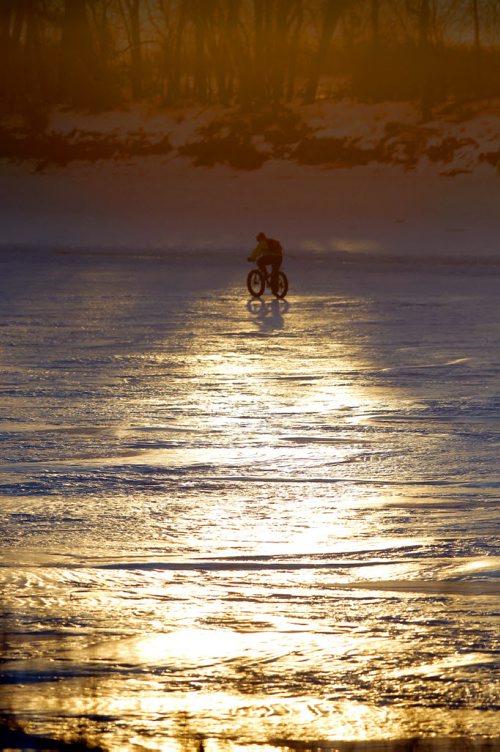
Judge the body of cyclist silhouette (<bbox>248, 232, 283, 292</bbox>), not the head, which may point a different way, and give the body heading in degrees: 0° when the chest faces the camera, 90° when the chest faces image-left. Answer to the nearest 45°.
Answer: approximately 90°
